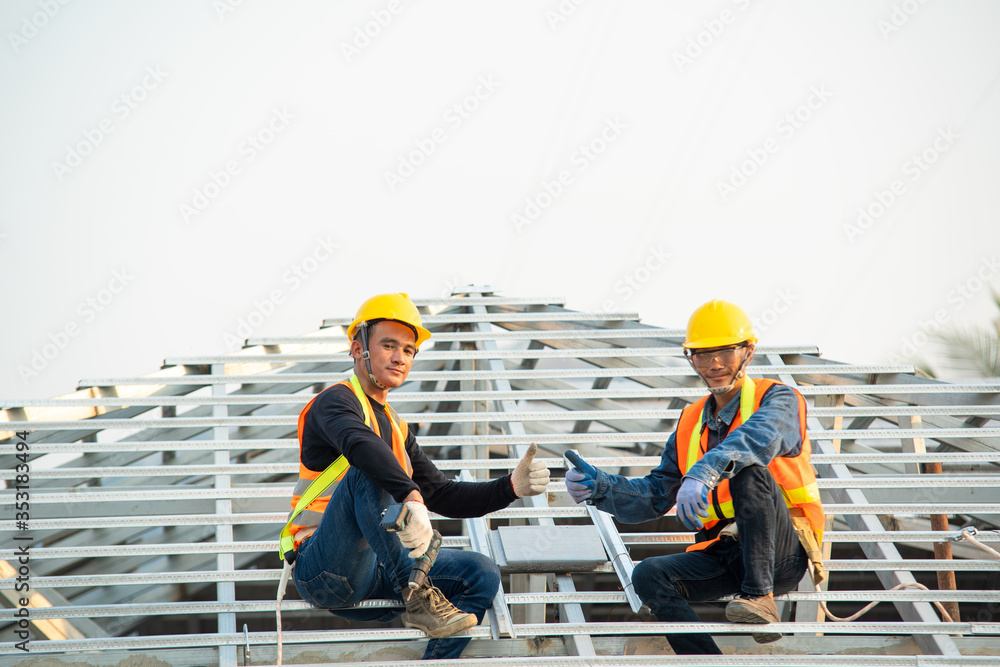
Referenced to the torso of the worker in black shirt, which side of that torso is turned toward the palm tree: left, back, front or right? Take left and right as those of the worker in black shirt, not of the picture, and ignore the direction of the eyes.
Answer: left

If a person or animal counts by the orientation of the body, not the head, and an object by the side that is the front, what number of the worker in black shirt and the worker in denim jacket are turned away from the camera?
0

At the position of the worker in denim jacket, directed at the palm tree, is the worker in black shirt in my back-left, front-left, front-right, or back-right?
back-left

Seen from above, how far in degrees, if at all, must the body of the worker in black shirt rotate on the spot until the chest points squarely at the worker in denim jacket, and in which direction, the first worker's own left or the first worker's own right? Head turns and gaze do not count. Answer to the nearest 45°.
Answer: approximately 45° to the first worker's own left

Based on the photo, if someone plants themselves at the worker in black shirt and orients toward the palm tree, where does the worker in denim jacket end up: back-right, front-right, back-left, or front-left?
front-right

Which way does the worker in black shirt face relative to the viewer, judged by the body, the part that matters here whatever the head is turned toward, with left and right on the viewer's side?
facing the viewer and to the right of the viewer

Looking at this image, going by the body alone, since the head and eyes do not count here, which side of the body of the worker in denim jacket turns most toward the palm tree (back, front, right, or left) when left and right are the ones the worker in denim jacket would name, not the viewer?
back

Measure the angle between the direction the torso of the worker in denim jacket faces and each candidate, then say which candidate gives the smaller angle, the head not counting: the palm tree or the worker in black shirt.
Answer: the worker in black shirt

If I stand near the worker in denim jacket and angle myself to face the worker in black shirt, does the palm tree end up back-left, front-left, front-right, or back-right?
back-right

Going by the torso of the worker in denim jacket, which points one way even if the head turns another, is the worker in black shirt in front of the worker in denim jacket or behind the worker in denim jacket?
in front
